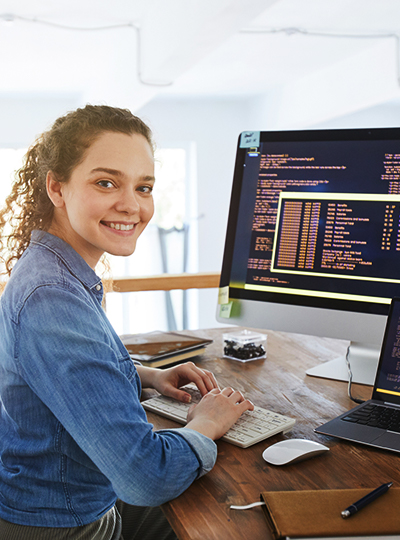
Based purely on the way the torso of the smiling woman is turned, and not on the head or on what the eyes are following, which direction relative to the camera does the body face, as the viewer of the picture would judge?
to the viewer's right

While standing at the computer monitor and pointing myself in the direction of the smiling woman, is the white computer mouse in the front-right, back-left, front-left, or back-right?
front-left

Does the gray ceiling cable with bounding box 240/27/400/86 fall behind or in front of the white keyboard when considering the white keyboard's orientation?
behind

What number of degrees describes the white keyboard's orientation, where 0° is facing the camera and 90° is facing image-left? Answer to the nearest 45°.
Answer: approximately 45°

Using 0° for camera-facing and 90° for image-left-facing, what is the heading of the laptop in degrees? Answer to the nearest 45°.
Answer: approximately 45°

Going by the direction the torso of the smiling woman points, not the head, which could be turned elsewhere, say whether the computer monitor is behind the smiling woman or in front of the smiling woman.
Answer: in front

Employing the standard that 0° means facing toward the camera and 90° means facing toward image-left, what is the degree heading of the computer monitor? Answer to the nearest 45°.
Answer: approximately 45°

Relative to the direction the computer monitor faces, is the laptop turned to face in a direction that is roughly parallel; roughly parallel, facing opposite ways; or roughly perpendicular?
roughly parallel

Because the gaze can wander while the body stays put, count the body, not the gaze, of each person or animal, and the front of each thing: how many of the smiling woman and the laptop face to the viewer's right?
1
